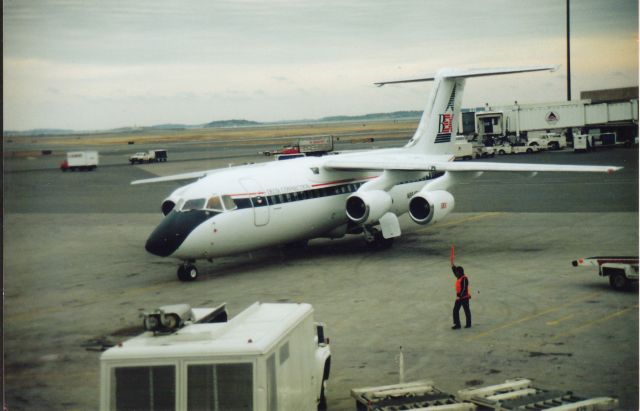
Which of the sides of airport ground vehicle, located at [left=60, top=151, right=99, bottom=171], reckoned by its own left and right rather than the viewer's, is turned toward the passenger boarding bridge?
back

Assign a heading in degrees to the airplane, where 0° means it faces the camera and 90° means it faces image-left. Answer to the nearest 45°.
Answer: approximately 45°

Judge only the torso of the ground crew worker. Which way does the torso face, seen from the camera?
to the viewer's left

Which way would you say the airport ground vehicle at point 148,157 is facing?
to the viewer's left

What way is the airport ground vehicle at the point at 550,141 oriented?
to the viewer's left

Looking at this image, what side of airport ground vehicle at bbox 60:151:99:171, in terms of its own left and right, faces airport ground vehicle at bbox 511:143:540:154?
back

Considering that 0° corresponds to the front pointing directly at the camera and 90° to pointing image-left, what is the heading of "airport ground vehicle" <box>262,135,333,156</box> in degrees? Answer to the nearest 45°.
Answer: approximately 90°

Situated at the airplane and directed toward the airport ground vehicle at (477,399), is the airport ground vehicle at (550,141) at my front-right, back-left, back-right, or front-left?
back-left

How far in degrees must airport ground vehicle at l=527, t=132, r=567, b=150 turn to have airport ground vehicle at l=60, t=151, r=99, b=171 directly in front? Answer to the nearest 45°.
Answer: approximately 45° to its left

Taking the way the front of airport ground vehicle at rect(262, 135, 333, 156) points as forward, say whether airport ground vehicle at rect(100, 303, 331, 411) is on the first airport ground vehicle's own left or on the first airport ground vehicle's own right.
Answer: on the first airport ground vehicle's own left

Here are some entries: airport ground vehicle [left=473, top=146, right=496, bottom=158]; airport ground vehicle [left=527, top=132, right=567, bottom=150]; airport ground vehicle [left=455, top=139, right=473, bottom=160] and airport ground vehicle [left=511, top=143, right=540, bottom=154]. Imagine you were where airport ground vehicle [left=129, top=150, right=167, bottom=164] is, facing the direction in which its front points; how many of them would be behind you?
4

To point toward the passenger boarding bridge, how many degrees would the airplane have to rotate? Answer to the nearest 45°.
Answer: approximately 180°

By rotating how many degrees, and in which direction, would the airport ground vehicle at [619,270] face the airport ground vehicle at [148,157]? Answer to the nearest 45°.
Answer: approximately 45° to its right

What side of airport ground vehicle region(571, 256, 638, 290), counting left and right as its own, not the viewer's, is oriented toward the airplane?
front
